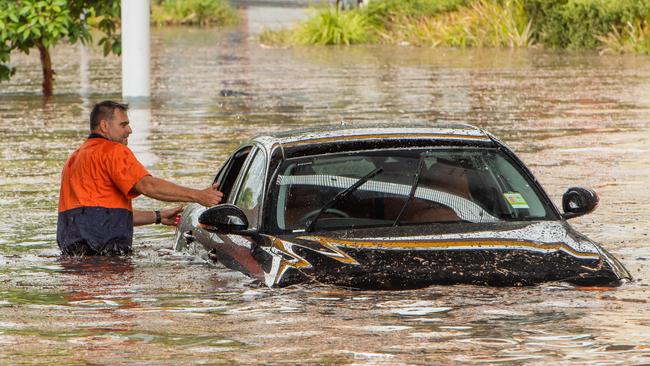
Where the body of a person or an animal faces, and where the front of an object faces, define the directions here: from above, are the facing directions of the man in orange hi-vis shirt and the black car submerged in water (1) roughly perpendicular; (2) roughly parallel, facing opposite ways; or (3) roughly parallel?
roughly perpendicular

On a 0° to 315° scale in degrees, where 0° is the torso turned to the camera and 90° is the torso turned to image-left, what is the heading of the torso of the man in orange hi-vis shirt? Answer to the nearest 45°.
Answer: approximately 225°

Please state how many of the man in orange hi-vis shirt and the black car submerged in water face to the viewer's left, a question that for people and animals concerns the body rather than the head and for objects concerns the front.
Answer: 0

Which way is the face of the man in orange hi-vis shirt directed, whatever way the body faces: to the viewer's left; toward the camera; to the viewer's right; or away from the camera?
to the viewer's right

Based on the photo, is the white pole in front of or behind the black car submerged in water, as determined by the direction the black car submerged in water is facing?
behind

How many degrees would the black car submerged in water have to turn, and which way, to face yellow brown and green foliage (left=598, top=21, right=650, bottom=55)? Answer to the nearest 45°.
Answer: approximately 135° to its left
